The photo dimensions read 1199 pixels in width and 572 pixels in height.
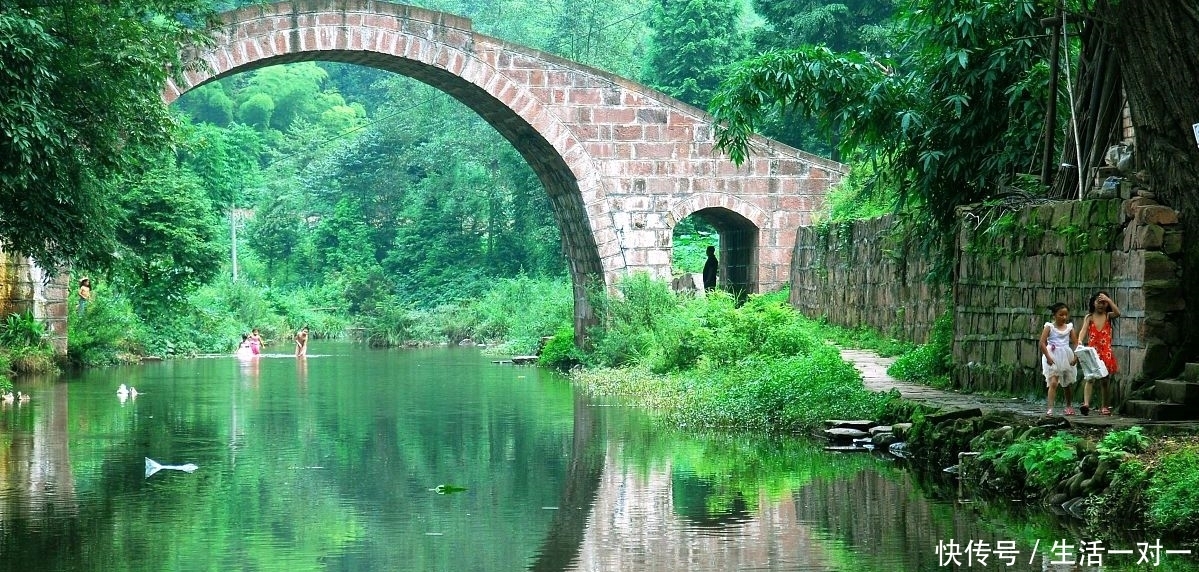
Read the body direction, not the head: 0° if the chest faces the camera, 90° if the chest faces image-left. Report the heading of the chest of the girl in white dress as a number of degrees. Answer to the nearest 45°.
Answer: approximately 0°

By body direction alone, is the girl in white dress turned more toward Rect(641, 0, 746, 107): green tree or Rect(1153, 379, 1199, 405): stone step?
the stone step

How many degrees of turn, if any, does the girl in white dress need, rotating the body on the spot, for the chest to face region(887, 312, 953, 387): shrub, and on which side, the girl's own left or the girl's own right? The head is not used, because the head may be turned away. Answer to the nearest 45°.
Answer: approximately 180°

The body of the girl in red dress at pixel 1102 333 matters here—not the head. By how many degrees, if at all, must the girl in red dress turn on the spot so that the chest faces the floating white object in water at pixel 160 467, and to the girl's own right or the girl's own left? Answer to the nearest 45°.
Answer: approximately 90° to the girl's own right

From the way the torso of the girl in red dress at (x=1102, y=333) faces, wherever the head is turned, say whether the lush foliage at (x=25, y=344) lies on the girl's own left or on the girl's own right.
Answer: on the girl's own right

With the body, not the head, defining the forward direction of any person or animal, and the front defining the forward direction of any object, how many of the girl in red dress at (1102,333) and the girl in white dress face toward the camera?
2

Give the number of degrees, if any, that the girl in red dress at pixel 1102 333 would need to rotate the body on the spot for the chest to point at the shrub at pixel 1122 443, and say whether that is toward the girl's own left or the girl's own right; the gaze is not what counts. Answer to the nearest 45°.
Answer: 0° — they already face it

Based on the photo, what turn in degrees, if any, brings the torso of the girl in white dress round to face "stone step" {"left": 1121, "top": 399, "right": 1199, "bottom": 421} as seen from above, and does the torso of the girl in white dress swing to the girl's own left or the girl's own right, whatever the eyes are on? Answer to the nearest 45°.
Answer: approximately 45° to the girl's own left

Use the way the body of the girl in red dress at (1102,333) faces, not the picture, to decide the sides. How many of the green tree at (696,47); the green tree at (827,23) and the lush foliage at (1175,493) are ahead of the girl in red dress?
1
